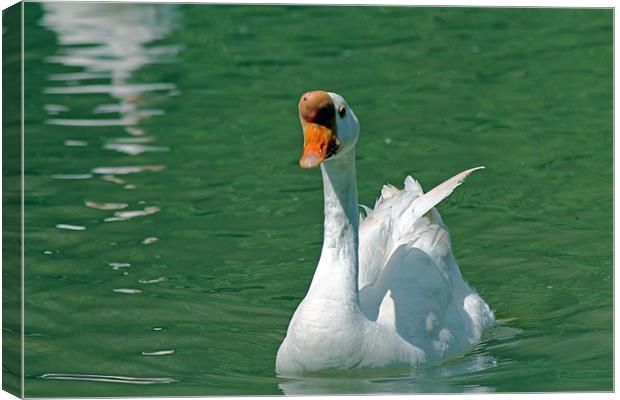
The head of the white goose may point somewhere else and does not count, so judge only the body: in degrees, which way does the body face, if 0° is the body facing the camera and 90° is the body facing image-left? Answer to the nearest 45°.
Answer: approximately 45°
